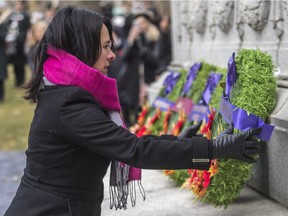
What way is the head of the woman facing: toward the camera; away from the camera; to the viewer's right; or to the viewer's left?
to the viewer's right

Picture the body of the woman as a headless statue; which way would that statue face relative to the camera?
to the viewer's right
